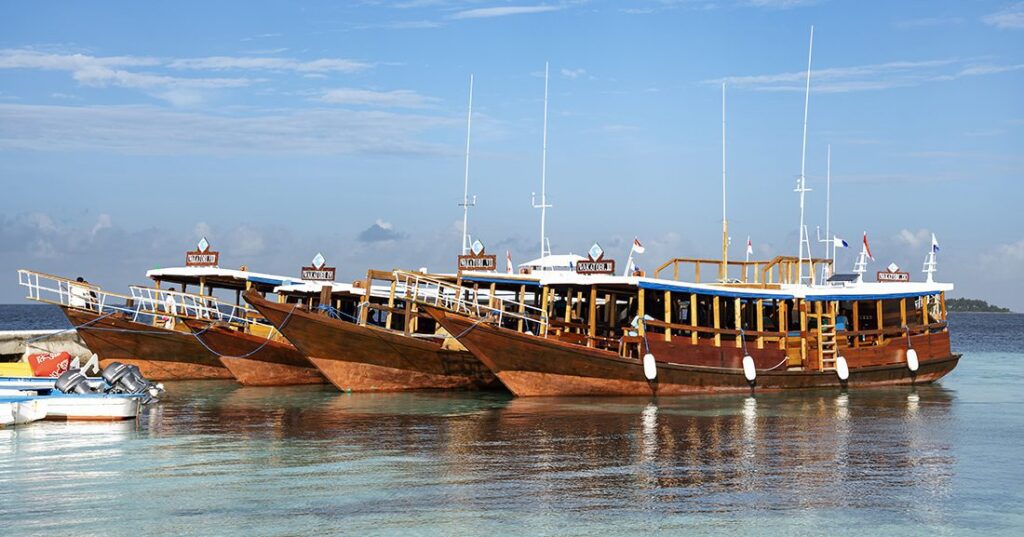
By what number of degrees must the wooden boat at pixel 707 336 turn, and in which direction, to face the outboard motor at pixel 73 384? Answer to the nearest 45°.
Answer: approximately 45° to its left

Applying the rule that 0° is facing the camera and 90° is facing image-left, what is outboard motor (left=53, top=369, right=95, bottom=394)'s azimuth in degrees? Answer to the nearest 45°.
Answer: approximately 90°

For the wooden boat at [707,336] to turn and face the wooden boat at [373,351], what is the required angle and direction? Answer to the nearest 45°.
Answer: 0° — it already faces it

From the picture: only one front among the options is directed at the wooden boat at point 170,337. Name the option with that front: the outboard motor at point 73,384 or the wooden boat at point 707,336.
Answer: the wooden boat at point 707,336

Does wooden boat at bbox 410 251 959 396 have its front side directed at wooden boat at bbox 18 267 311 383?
yes

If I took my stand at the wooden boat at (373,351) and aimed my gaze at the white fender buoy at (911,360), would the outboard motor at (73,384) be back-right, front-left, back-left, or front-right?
back-right

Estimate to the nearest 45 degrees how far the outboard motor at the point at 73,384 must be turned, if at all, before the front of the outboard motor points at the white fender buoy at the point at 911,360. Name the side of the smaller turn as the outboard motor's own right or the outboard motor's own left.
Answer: approximately 180°

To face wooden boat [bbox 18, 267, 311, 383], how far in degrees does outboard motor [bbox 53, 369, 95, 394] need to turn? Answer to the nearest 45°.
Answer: approximately 90° to its right

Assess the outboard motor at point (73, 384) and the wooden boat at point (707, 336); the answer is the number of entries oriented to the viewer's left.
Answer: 2

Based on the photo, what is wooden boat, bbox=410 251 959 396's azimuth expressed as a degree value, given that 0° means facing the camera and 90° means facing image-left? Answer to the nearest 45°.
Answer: approximately 90°

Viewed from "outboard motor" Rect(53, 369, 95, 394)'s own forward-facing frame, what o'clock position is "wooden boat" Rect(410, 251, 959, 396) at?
The wooden boat is roughly at 6 o'clock from the outboard motor.
